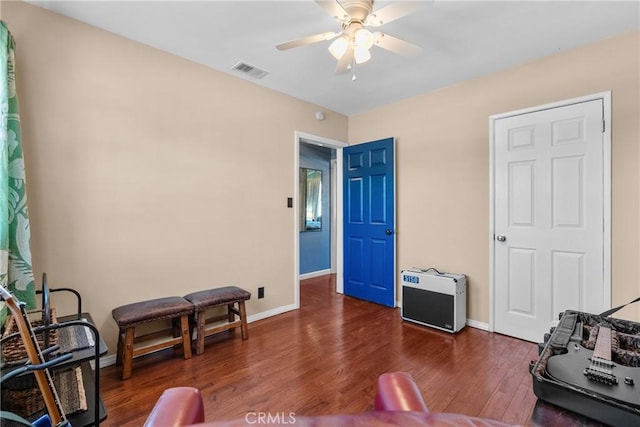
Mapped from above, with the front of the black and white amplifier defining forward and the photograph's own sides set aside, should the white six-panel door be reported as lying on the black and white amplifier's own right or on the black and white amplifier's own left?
on the black and white amplifier's own left

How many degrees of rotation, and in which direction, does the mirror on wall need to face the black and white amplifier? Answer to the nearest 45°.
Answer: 0° — it already faces it

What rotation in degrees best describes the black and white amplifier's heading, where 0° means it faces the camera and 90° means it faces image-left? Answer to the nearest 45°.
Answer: approximately 45°

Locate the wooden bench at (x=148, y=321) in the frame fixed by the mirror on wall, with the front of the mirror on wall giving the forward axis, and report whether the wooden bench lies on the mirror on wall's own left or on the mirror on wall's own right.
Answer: on the mirror on wall's own right

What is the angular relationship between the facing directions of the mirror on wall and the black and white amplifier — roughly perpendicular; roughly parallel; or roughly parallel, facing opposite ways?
roughly perpendicular

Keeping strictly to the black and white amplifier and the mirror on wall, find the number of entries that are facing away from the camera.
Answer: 0

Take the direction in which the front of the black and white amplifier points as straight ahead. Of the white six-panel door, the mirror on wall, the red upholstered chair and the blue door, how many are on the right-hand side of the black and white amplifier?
2

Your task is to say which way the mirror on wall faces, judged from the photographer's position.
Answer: facing the viewer and to the right of the viewer

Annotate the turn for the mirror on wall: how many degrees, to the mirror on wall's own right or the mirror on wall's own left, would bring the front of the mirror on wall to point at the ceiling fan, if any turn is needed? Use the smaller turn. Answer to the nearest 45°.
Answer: approximately 45° to the mirror on wall's own right
